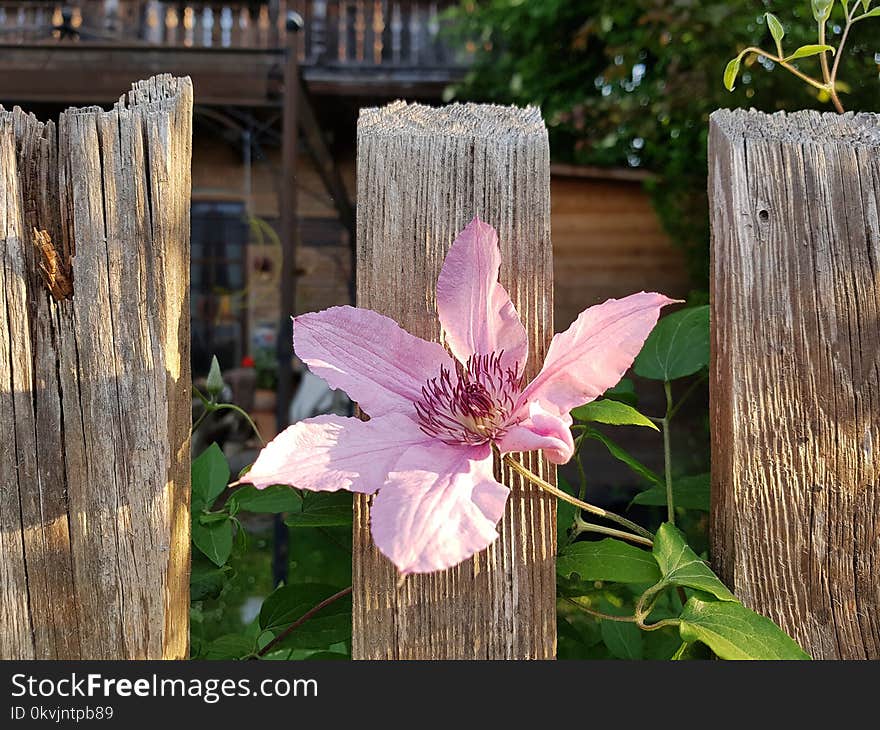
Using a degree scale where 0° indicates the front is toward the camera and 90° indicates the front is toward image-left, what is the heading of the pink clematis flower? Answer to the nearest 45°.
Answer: approximately 0°
